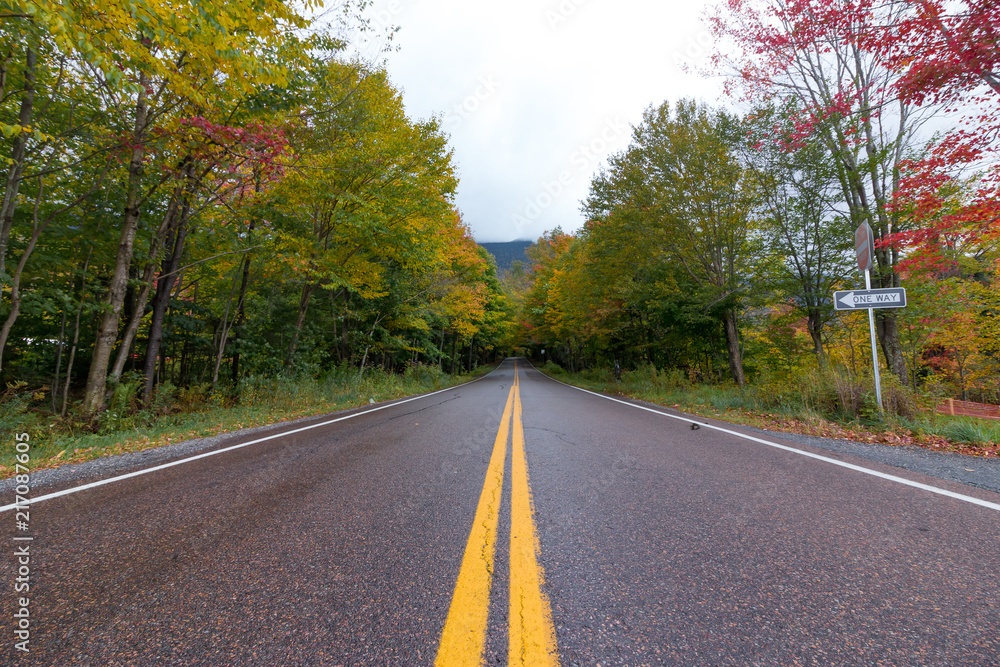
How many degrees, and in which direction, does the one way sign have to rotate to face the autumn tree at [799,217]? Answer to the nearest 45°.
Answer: approximately 180°

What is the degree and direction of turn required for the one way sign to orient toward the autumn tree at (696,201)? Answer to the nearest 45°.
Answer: approximately 135° to its right

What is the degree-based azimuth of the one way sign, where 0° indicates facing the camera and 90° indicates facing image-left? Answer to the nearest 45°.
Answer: approximately 0°
